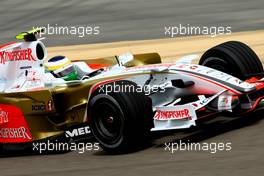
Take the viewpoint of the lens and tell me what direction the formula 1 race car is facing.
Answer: facing the viewer and to the right of the viewer
